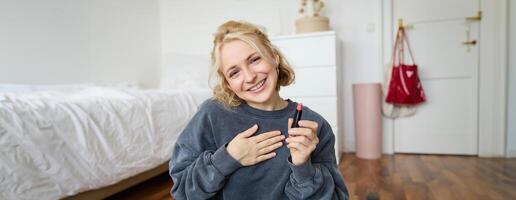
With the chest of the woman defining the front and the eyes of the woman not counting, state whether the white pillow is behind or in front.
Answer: behind

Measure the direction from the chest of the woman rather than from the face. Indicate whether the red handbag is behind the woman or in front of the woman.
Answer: behind

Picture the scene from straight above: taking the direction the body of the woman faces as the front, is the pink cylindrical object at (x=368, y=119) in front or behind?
behind

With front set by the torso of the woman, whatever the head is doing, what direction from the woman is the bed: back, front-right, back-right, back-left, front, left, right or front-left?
back-right

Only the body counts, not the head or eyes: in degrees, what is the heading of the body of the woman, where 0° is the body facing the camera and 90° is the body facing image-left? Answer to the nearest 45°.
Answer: approximately 0°
